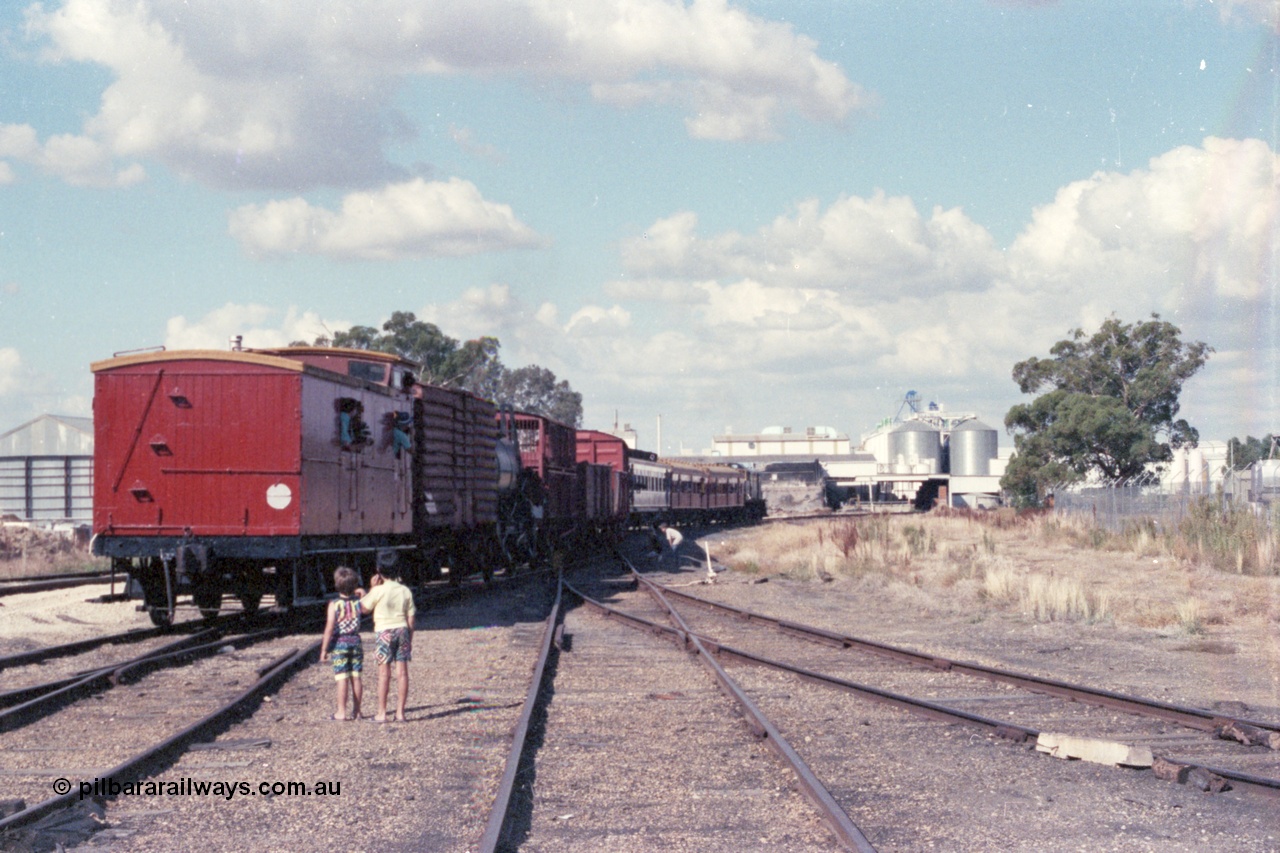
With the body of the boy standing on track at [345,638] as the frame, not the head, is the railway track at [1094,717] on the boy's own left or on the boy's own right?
on the boy's own right

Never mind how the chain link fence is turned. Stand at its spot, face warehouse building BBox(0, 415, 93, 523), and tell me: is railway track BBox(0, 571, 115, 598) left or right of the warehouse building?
left

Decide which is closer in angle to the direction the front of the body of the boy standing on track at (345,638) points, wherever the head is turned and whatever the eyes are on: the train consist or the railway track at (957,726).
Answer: the train consist

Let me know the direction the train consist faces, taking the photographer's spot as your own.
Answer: facing away from the viewer and to the right of the viewer

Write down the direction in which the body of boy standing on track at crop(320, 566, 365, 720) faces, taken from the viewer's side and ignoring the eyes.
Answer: away from the camera

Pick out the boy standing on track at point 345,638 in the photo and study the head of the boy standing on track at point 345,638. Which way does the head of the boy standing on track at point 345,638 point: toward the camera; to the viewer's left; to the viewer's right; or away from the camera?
away from the camera

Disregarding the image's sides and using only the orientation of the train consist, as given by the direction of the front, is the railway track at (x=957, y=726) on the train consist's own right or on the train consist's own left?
on the train consist's own right
